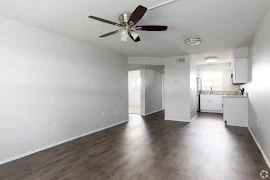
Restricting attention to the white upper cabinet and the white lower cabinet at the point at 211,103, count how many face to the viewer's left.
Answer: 1

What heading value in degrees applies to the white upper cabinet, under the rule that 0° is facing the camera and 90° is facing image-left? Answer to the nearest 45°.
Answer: approximately 90°

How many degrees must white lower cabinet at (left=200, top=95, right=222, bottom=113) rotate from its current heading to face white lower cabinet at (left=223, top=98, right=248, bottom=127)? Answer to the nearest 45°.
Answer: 0° — it already faces it

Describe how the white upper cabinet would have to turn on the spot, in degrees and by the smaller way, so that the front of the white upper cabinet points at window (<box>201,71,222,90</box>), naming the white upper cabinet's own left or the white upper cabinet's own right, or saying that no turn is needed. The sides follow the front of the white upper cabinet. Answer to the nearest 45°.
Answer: approximately 90° to the white upper cabinet's own right

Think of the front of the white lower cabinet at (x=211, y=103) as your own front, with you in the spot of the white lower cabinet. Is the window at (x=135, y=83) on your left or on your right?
on your right

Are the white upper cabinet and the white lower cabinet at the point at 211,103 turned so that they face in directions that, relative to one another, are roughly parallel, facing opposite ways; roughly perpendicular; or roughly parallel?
roughly perpendicular

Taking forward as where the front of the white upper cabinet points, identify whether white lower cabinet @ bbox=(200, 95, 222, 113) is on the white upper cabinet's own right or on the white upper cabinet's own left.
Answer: on the white upper cabinet's own right

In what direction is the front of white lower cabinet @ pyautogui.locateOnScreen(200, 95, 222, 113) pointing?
toward the camera
